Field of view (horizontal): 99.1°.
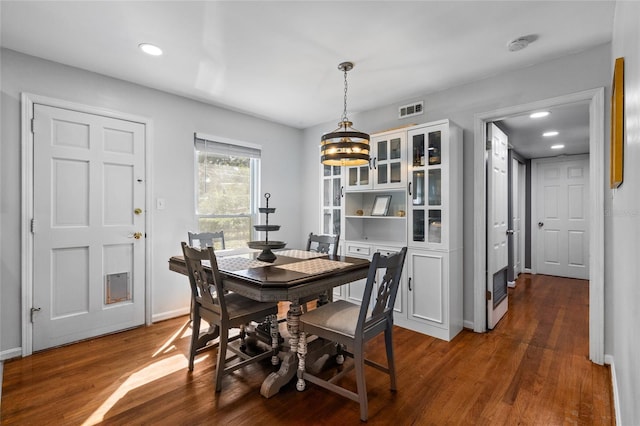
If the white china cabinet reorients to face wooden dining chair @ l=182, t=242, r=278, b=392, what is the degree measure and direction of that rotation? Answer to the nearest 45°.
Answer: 0° — it already faces it

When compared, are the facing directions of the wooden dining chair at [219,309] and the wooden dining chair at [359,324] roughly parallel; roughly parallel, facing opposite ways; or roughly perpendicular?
roughly perpendicular

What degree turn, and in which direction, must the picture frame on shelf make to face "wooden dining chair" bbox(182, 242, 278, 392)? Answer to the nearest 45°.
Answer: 0° — it already faces it

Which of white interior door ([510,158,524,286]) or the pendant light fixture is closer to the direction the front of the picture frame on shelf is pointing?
the pendant light fixture

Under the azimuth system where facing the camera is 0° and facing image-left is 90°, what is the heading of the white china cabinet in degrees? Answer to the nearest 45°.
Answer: approximately 45°

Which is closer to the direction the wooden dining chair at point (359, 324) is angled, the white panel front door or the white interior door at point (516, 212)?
the white panel front door

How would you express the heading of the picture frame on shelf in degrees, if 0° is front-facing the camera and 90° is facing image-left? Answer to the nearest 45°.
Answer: approximately 45°

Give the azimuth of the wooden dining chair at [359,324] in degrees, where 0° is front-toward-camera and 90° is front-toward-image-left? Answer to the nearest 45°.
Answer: approximately 135°

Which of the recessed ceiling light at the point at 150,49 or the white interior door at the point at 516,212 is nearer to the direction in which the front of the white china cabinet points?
the recessed ceiling light

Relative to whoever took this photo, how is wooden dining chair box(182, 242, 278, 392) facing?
facing away from the viewer and to the right of the viewer

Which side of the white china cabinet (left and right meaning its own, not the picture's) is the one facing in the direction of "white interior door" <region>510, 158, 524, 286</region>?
back

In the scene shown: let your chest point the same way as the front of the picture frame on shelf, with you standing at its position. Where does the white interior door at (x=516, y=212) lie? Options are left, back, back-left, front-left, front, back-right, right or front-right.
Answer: back
